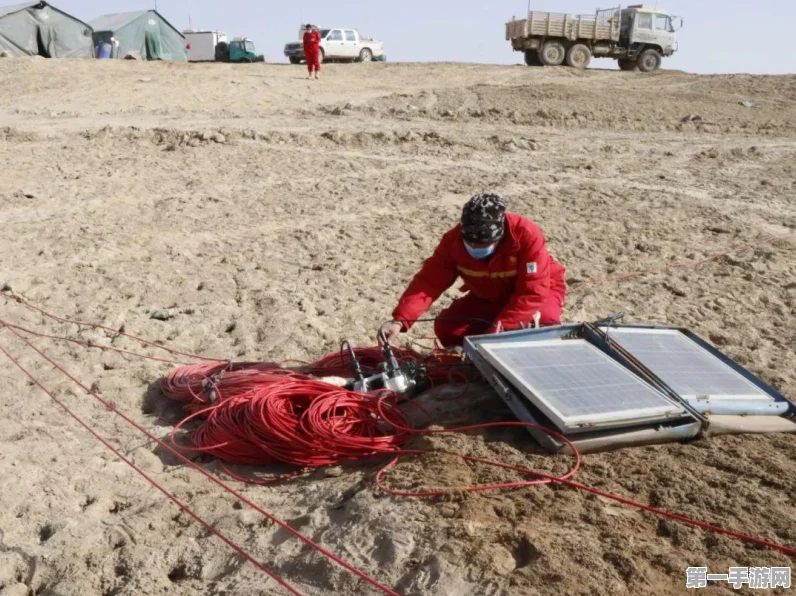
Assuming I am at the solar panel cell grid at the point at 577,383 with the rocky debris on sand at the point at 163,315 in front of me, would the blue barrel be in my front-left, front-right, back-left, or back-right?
front-right

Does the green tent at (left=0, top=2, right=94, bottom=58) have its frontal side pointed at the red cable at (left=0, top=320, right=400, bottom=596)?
yes

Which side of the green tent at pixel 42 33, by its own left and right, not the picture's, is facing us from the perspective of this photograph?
front

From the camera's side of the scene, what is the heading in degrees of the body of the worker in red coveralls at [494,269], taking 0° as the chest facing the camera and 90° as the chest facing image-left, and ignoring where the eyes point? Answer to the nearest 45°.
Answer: approximately 45°

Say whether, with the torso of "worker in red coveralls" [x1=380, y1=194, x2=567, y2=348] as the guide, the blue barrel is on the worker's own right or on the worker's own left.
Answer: on the worker's own right

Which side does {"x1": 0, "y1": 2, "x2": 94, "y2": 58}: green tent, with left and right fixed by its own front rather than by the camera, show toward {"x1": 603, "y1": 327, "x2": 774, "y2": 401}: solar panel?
front

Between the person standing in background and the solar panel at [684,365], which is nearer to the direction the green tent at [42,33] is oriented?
the solar panel

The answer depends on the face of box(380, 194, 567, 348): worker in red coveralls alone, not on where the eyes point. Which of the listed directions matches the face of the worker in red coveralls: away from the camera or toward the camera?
toward the camera

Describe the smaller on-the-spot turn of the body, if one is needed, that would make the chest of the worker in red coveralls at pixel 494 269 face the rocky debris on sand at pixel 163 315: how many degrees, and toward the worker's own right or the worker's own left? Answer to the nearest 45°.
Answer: approximately 90° to the worker's own right

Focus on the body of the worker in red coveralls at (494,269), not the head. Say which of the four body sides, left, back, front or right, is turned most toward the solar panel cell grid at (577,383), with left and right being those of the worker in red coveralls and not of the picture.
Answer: left

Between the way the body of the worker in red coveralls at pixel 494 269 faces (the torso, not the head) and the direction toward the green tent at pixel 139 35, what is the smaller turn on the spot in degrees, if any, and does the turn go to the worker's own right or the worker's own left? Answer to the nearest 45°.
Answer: approximately 90° to the worker's own right

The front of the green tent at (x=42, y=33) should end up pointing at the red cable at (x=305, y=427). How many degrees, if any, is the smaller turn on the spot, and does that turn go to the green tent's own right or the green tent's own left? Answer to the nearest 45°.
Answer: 0° — it already faces it

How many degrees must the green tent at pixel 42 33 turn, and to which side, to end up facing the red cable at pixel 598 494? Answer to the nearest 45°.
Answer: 0° — it already faces it

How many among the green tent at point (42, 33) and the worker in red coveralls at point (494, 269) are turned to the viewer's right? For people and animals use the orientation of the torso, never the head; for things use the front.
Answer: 0
